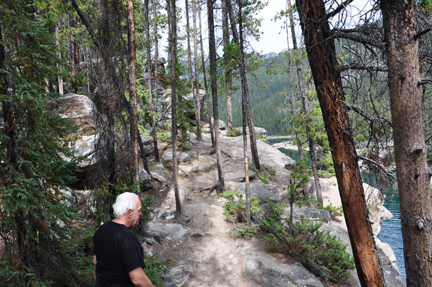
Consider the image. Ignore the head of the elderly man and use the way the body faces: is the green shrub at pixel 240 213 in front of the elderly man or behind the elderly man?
in front

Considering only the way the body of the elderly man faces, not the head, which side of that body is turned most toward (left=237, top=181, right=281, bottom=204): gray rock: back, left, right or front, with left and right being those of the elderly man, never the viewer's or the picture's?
front

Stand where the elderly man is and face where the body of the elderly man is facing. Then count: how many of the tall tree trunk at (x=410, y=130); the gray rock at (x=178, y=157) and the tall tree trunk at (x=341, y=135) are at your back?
0

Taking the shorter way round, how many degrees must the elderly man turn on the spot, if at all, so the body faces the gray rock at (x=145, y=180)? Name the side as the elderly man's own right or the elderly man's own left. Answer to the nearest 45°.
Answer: approximately 45° to the elderly man's own left

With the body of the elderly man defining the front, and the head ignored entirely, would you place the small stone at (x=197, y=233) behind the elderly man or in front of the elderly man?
in front

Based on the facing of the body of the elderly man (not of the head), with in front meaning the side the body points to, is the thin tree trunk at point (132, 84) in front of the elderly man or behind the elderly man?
in front

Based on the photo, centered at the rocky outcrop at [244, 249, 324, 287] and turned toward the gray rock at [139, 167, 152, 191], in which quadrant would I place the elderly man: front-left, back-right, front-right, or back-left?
back-left

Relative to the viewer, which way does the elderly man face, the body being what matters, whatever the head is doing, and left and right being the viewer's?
facing away from the viewer and to the right of the viewer

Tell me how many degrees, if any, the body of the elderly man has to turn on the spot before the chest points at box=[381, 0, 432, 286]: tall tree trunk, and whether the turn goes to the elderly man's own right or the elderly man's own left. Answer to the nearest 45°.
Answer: approximately 45° to the elderly man's own right

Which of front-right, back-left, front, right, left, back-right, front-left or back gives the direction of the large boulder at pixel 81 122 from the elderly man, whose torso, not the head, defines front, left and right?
front-left
